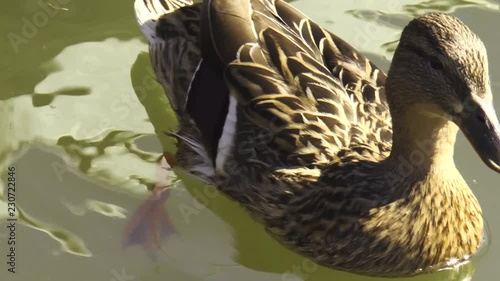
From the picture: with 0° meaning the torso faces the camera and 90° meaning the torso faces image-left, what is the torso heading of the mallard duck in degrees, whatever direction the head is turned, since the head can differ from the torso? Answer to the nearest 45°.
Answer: approximately 315°
